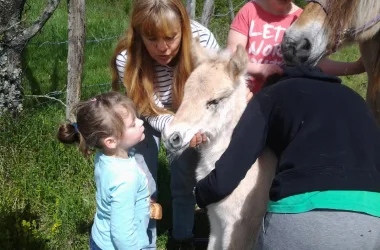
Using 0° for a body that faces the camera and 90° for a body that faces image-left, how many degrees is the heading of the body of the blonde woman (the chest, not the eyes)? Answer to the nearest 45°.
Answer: approximately 0°

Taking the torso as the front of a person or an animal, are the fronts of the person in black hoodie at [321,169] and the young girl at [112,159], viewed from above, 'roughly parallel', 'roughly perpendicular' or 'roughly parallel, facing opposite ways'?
roughly perpendicular

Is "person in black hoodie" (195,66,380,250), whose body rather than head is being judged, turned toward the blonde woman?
yes

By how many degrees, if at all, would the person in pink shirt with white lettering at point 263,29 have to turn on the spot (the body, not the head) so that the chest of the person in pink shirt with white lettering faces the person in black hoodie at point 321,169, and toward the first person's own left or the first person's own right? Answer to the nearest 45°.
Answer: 0° — they already face them

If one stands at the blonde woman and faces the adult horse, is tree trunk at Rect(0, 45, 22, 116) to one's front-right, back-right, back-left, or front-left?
back-left

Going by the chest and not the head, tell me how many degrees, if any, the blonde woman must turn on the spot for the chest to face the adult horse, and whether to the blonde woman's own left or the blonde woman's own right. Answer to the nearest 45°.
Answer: approximately 90° to the blonde woman's own left

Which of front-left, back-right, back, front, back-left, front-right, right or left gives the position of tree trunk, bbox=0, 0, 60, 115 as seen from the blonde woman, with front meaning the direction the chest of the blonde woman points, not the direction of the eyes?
back-right

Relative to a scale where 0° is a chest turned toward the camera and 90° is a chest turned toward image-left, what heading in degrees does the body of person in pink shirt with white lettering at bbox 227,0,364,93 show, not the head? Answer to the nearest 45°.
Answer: approximately 0°

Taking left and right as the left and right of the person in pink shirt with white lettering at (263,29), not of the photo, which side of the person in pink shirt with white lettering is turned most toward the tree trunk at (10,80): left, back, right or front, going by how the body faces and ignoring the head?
right

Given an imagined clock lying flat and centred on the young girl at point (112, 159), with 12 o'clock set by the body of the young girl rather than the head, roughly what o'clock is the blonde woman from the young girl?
The blonde woman is roughly at 10 o'clock from the young girl.

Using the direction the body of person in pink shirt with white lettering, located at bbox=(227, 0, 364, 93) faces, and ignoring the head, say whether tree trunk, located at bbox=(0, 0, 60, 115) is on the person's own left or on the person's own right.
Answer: on the person's own right

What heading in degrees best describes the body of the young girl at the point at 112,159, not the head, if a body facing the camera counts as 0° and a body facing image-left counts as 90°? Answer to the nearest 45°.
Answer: approximately 270°

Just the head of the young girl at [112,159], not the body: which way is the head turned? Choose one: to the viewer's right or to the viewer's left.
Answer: to the viewer's right
